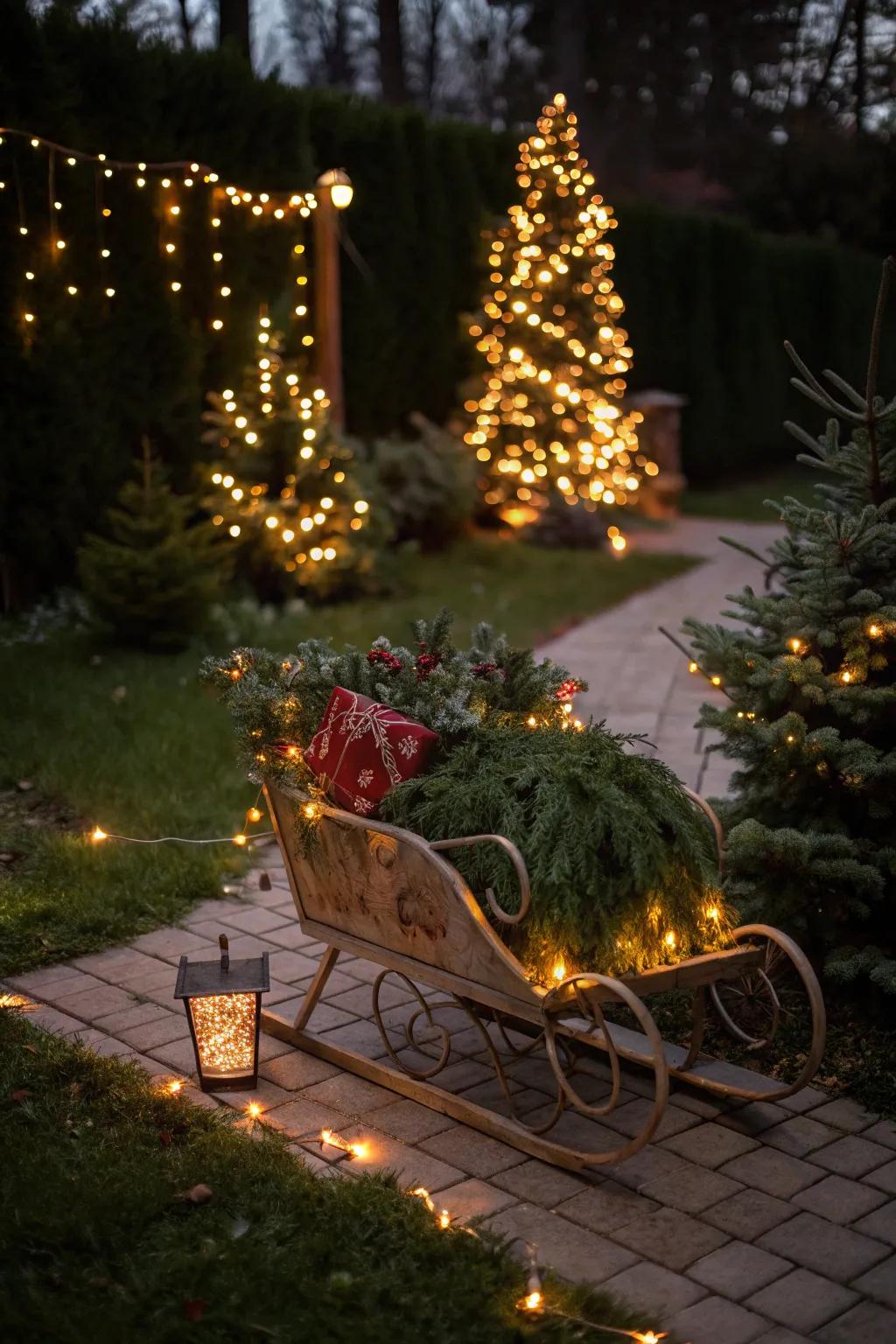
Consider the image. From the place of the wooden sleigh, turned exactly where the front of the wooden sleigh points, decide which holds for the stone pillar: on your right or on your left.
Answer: on your left

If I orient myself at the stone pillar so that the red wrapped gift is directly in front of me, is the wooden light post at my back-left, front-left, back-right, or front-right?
front-right

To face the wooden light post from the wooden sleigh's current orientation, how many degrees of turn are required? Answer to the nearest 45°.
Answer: approximately 135° to its left

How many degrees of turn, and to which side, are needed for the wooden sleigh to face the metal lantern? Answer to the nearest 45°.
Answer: approximately 135° to its right

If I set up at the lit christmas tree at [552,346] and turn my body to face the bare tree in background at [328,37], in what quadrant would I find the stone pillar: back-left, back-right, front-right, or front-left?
front-right

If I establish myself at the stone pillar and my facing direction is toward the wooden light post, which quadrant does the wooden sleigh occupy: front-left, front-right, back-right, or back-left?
front-left

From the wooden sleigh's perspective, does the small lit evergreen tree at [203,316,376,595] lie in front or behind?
behind

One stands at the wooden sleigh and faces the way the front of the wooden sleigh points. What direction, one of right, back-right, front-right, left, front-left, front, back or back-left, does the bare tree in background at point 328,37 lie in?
back-left

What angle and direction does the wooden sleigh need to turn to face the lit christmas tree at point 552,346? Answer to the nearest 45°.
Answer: approximately 135° to its left

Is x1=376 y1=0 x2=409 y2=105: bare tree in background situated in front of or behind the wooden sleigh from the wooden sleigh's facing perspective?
behind

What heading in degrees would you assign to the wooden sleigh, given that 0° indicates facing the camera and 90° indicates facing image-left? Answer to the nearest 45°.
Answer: approximately 315°
